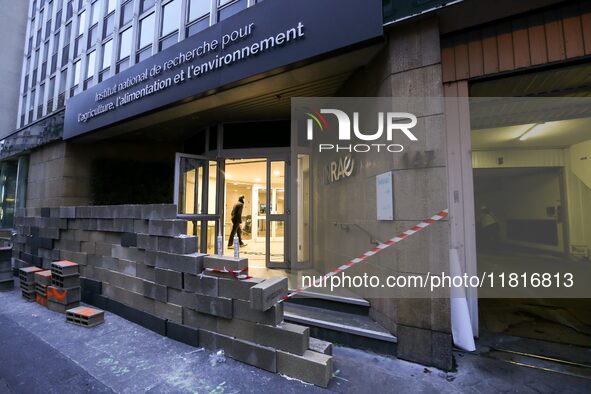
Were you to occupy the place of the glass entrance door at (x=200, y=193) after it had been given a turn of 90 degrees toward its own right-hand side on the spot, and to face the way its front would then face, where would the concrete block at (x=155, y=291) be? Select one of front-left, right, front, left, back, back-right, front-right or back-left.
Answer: front-left

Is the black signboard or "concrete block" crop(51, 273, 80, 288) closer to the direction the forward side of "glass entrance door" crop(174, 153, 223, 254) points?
the black signboard

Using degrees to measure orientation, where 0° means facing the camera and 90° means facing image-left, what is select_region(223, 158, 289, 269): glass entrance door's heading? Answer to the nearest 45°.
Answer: approximately 0°

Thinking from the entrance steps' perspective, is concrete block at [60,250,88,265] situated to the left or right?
on its right

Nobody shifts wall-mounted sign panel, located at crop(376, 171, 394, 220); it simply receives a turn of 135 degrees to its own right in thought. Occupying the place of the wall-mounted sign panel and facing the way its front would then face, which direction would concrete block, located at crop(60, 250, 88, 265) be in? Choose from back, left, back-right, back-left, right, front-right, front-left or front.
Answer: left

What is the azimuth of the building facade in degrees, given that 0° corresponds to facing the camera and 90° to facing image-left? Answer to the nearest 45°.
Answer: approximately 45°

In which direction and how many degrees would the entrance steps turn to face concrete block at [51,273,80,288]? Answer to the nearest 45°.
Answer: approximately 45° to its right

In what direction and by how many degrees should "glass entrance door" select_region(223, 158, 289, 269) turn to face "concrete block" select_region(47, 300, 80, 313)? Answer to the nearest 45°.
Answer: approximately 45° to its right

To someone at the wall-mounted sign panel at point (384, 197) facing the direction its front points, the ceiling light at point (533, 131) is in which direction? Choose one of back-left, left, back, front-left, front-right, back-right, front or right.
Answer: back

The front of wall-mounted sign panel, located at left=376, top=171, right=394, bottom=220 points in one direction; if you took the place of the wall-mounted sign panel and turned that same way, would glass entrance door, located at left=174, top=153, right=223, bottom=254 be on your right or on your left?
on your right
